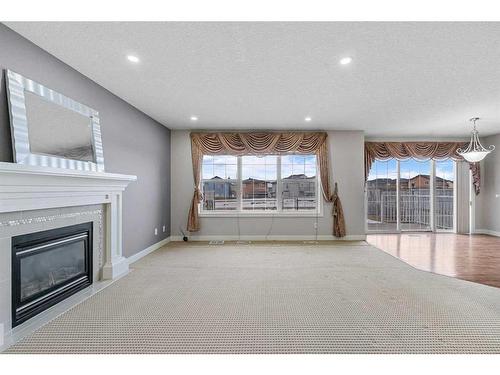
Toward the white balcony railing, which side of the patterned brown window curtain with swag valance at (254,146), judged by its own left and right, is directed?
left

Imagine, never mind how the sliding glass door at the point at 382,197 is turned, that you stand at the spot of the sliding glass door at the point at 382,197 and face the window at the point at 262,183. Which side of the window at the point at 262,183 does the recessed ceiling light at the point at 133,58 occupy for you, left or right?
left

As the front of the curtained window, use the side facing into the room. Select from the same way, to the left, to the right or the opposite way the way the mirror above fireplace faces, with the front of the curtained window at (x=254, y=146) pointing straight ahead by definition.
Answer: to the left

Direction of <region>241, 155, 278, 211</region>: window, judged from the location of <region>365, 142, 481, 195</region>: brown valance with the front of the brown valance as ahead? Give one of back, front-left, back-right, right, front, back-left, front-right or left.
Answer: front-right

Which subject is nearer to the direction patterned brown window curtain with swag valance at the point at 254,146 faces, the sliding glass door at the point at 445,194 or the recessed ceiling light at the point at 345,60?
the recessed ceiling light

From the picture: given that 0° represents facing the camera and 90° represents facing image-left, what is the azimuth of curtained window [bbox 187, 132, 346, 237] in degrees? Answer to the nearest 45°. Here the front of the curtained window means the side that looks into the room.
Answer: approximately 0°

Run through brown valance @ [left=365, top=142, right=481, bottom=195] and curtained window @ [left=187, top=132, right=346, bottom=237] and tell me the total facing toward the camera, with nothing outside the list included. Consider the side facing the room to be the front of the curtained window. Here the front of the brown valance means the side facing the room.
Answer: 2

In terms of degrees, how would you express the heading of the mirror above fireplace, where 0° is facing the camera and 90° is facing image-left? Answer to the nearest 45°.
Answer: approximately 315°

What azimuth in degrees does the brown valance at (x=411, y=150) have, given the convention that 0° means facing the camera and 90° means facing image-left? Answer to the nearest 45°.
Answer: approximately 0°

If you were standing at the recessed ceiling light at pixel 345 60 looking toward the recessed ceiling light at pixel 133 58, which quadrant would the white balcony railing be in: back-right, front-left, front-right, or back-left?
back-right

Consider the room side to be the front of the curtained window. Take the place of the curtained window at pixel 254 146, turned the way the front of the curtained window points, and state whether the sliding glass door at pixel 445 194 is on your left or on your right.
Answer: on your left

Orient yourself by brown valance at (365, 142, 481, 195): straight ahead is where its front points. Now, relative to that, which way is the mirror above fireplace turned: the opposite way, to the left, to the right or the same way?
to the left

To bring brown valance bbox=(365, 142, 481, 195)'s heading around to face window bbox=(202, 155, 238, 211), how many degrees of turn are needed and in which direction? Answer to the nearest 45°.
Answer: approximately 45° to its right
